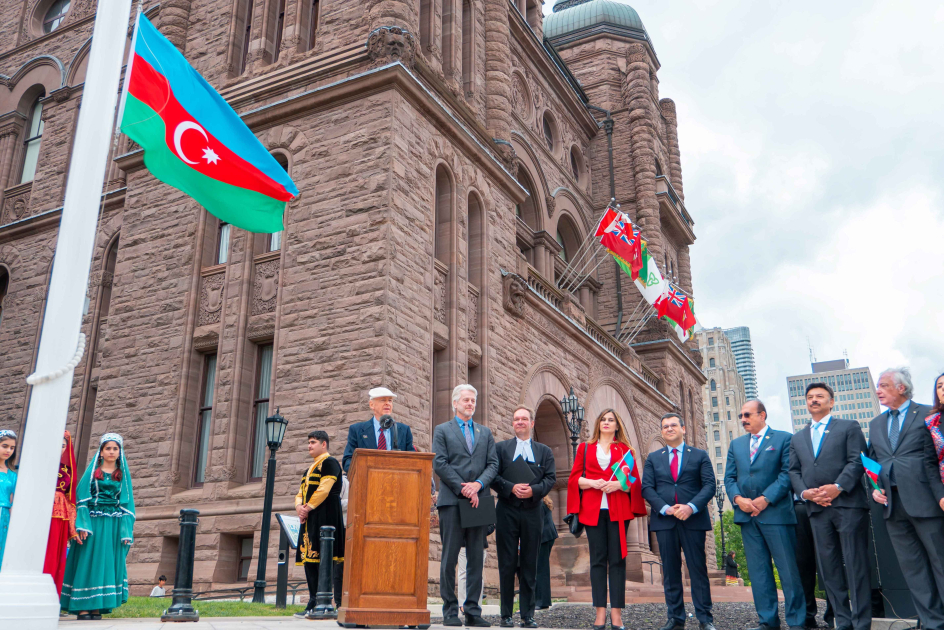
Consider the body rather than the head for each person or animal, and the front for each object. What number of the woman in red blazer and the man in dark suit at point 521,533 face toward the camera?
2

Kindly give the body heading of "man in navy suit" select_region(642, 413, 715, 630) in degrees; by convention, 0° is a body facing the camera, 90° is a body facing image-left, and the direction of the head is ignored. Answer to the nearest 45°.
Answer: approximately 0°

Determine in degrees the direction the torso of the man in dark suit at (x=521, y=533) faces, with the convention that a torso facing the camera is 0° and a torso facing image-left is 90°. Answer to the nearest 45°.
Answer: approximately 0°

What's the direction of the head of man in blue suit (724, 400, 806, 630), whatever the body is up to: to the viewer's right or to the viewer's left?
to the viewer's left

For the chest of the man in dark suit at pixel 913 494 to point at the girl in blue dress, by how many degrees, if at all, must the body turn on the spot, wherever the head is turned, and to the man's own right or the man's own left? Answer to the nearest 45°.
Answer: approximately 45° to the man's own right

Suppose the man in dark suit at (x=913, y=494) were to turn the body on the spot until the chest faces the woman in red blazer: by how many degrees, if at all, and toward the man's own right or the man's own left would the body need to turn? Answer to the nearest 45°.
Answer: approximately 45° to the man's own right

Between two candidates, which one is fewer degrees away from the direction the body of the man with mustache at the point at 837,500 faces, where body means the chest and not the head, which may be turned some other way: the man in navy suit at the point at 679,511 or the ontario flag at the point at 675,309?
the man in navy suit

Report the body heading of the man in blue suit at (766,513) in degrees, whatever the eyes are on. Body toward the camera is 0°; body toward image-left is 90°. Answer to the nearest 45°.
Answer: approximately 45°

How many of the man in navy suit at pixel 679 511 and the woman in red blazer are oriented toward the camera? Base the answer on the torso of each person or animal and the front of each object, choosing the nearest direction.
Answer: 2

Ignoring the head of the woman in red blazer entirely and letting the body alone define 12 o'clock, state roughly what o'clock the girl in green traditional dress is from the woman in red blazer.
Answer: The girl in green traditional dress is roughly at 3 o'clock from the woman in red blazer.

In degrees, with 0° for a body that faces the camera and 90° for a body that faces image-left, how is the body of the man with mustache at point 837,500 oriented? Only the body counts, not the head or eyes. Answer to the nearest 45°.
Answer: approximately 45°
